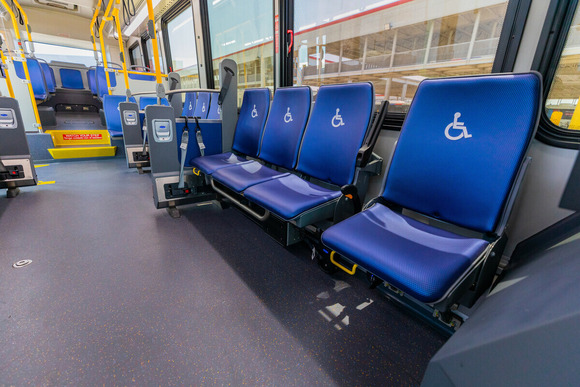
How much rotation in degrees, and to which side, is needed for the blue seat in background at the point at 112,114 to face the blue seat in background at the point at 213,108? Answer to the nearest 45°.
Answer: approximately 45° to its left

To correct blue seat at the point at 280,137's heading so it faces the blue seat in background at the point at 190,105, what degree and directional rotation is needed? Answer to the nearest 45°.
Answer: approximately 90° to its right

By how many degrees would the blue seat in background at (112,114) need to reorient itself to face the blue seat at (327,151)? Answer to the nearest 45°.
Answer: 0° — it already faces it

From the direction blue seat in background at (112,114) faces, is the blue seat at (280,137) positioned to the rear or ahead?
ahead

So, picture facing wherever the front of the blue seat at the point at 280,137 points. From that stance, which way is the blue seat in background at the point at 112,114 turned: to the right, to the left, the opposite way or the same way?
to the left

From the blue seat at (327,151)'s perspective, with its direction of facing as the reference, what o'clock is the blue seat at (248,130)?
the blue seat at (248,130) is roughly at 3 o'clock from the blue seat at (327,151).

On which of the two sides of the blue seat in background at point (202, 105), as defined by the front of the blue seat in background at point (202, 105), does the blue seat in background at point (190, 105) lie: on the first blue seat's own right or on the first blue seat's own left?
on the first blue seat's own right

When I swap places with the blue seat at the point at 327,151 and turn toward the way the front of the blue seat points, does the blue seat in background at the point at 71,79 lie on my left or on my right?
on my right

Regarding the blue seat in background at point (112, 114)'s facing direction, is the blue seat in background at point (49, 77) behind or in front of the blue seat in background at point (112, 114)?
behind

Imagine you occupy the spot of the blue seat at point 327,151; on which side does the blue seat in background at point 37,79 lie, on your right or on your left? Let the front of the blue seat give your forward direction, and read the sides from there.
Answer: on your right

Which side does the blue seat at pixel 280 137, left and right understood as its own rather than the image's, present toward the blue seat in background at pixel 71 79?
right

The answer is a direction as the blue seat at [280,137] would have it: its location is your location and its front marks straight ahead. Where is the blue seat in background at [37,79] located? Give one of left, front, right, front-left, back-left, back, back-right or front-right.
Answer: right

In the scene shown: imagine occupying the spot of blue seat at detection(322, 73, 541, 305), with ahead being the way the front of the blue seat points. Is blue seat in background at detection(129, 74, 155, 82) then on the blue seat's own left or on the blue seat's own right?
on the blue seat's own right

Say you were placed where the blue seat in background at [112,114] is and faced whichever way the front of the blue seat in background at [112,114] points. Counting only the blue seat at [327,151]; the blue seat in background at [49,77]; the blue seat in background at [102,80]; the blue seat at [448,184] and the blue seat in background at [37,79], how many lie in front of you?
2

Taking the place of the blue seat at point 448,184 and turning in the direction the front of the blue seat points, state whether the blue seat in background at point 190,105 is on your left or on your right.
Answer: on your right

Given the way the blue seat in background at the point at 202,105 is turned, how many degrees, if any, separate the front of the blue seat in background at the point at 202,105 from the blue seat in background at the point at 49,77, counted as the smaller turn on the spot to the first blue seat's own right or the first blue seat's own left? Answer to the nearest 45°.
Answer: approximately 90° to the first blue seat's own right

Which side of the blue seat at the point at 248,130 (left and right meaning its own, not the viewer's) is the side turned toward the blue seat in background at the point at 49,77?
right
